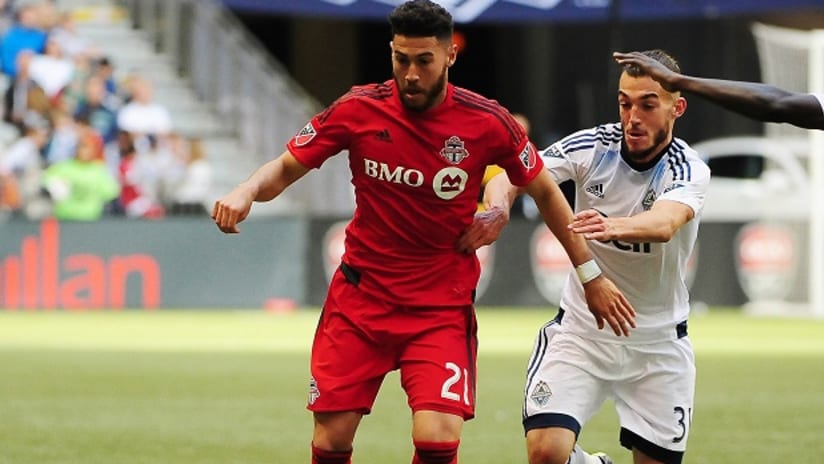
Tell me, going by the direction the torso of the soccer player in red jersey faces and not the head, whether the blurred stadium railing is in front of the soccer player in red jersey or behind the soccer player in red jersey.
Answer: behind

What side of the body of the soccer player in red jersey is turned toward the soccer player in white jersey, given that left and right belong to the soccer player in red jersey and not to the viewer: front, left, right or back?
left

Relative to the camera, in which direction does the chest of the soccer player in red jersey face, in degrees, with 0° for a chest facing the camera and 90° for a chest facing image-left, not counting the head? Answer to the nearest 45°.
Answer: approximately 0°
